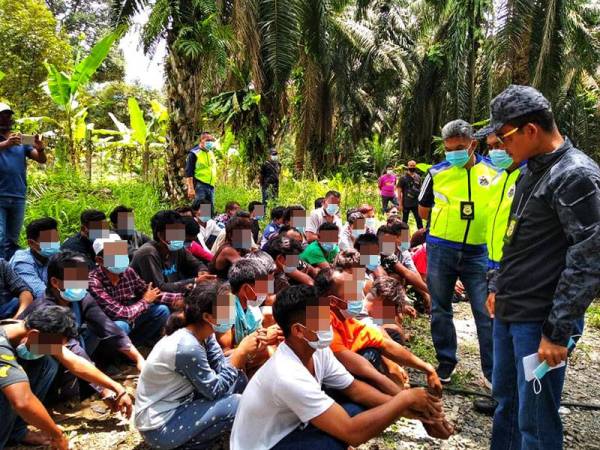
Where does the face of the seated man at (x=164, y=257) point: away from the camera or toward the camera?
toward the camera

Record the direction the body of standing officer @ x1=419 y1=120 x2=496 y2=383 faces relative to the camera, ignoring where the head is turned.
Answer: toward the camera

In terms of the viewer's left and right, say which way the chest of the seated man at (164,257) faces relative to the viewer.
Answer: facing the viewer and to the right of the viewer

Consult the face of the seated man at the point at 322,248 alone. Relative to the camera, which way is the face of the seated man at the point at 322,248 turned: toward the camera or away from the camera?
toward the camera

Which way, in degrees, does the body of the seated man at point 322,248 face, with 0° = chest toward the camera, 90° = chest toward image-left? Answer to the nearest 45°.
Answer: approximately 315°

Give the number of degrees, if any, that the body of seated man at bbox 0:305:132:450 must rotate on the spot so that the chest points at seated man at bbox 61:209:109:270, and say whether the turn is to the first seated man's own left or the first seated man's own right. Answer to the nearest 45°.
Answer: approximately 135° to the first seated man's own left

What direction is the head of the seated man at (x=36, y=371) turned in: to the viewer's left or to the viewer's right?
to the viewer's right

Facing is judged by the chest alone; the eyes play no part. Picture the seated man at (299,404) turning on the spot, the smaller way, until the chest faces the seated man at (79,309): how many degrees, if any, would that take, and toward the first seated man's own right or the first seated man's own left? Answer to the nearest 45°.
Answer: approximately 135° to the first seated man's own left

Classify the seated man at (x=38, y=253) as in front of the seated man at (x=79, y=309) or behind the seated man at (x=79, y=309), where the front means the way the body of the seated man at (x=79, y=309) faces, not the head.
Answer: behind

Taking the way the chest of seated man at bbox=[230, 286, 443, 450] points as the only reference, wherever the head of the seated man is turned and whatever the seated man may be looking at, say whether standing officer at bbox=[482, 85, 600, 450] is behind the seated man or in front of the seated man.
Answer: in front

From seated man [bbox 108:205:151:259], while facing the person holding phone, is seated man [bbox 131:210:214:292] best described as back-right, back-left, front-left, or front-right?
back-left

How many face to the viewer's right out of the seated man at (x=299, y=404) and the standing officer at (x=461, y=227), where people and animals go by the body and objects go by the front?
1

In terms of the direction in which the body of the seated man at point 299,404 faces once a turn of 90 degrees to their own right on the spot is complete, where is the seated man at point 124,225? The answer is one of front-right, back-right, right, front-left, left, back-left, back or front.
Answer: back-right

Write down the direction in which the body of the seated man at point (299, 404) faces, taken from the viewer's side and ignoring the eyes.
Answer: to the viewer's right

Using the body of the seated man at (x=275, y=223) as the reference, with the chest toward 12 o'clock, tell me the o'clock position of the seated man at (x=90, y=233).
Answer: the seated man at (x=90, y=233) is roughly at 3 o'clock from the seated man at (x=275, y=223).
